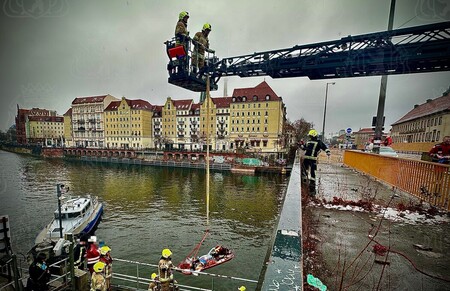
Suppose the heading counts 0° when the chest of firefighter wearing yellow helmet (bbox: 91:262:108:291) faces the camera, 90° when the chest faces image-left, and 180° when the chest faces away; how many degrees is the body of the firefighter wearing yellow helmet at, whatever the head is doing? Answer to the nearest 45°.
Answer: approximately 180°

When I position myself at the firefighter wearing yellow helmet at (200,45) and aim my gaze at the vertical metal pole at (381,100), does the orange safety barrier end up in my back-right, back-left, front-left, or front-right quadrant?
front-right

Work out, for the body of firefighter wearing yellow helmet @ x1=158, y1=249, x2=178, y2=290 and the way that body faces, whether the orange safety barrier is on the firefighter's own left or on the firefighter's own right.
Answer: on the firefighter's own right

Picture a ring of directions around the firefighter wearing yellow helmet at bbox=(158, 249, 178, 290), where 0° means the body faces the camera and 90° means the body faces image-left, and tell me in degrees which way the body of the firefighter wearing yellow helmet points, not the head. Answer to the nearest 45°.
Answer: approximately 180°
